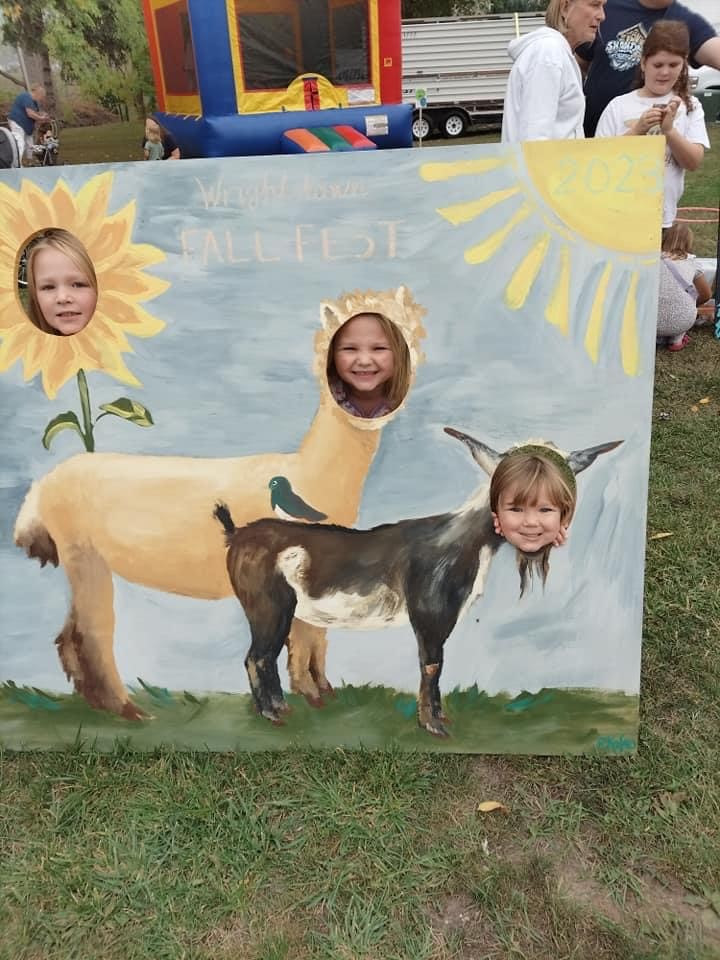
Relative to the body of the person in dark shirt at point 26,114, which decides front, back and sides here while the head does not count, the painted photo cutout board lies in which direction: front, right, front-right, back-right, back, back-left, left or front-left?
right

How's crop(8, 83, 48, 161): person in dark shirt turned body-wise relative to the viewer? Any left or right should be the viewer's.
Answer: facing to the right of the viewer

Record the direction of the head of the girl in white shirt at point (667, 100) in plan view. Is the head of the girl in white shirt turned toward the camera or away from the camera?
toward the camera

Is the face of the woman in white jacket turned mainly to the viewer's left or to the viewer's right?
to the viewer's right

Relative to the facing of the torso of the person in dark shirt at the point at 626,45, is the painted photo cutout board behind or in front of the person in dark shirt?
in front

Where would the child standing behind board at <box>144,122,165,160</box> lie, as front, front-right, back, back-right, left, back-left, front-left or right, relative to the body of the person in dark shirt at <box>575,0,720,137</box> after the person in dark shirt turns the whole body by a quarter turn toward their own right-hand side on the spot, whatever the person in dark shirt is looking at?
front-right

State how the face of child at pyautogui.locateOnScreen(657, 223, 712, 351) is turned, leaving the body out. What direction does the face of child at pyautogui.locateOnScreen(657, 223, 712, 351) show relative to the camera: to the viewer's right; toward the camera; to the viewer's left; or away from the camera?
away from the camera

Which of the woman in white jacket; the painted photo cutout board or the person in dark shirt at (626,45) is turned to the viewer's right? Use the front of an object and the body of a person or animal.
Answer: the woman in white jacket

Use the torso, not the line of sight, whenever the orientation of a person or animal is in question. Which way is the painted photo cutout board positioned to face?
toward the camera

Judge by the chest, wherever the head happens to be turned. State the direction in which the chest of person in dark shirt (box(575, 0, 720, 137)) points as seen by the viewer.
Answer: toward the camera

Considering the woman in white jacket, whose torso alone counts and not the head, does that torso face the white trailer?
no

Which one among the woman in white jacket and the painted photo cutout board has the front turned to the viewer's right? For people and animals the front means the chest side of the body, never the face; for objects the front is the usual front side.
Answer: the woman in white jacket

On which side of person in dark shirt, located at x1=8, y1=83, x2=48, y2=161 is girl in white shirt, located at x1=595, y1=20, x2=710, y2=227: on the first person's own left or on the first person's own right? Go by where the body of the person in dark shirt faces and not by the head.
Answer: on the first person's own right

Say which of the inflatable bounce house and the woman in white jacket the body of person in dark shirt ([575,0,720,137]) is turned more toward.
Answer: the woman in white jacket
